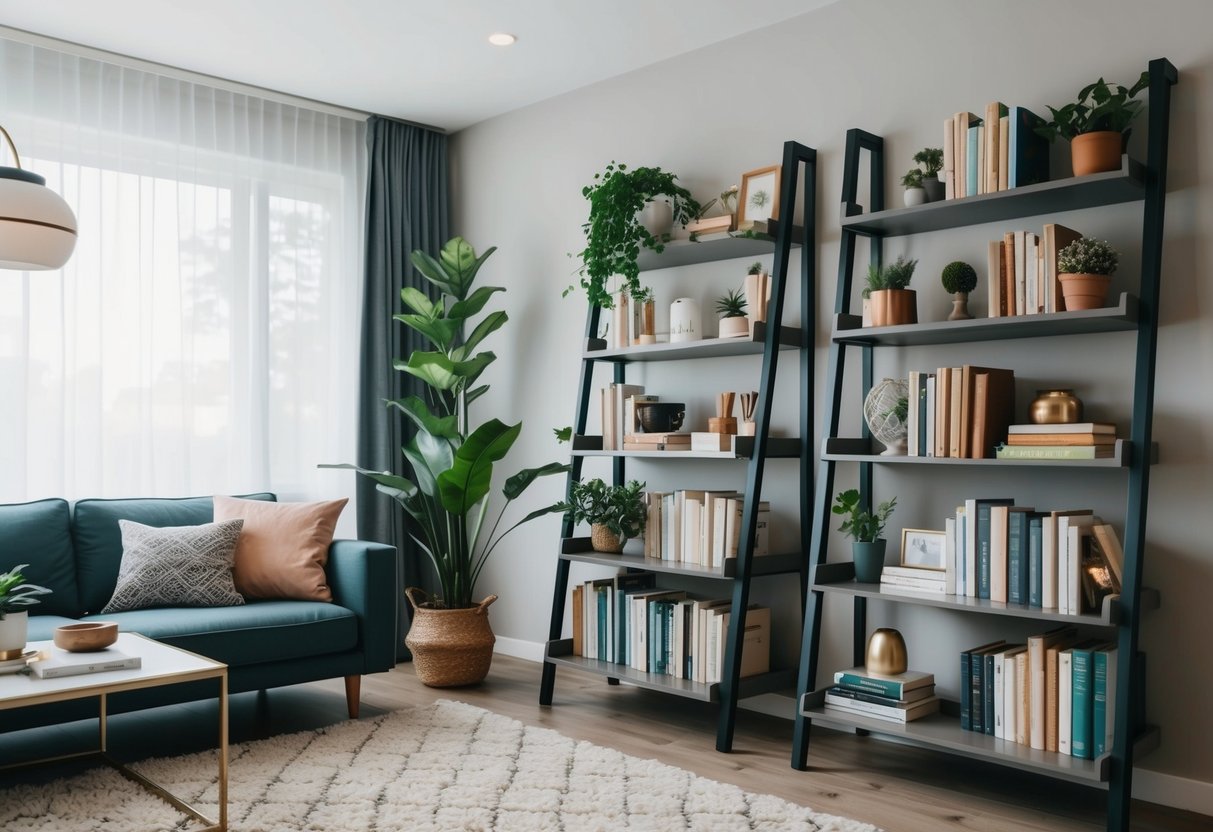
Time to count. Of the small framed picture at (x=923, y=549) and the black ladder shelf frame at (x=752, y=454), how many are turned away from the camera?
0

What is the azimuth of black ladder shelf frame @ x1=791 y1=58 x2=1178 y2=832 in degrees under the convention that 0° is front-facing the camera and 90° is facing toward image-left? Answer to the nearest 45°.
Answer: approximately 45°

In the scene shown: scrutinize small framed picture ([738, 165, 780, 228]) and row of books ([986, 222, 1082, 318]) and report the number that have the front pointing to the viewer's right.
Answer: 0

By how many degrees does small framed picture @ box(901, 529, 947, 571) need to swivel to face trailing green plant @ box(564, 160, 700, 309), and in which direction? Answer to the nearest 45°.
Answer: approximately 45° to its right

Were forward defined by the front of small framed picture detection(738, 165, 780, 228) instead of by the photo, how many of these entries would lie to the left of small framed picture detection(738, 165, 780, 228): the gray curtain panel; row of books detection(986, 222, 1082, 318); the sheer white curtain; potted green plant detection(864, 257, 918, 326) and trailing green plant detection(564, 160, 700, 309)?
2

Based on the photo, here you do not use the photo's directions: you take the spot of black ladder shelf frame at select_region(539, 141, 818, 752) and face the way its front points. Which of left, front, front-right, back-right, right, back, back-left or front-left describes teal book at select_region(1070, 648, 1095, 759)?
left

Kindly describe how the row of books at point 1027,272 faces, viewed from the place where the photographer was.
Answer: facing the viewer and to the left of the viewer

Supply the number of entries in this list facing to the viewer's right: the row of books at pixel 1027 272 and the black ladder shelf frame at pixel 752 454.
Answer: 0

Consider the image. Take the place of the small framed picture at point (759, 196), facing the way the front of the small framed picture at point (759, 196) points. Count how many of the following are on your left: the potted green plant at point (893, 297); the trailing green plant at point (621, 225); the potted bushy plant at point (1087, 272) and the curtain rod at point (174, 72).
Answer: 2

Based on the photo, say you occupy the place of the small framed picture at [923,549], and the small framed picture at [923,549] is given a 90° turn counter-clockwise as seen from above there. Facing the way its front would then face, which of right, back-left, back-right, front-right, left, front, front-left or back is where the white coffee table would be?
right
